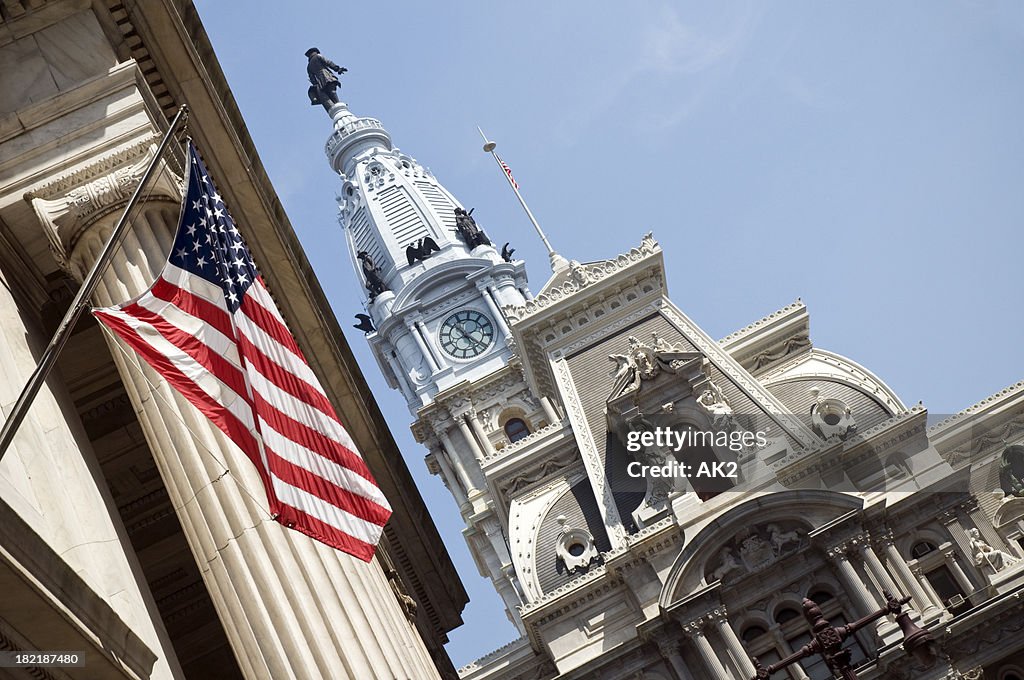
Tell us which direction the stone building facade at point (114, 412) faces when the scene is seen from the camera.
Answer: facing the viewer and to the right of the viewer
